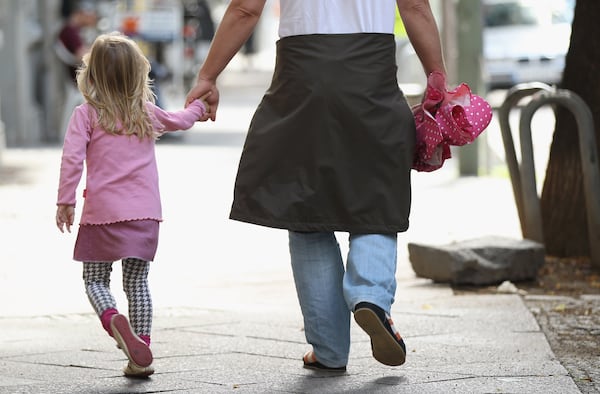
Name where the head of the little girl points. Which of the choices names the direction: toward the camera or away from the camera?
away from the camera

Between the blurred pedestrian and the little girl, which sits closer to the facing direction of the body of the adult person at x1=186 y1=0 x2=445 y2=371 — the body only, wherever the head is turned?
the blurred pedestrian

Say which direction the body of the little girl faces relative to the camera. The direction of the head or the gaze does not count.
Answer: away from the camera

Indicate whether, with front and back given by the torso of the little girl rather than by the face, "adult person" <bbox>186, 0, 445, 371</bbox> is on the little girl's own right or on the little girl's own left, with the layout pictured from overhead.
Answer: on the little girl's own right

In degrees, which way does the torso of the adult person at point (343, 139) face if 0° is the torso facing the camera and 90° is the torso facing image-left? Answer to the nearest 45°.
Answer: approximately 180°
